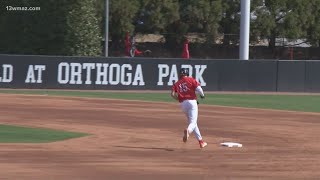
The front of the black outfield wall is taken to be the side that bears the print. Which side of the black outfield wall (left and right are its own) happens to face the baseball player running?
front

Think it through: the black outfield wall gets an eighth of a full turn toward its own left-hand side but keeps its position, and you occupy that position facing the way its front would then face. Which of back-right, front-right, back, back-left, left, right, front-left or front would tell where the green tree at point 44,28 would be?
back

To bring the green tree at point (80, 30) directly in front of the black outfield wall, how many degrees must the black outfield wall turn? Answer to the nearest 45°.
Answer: approximately 135° to its right

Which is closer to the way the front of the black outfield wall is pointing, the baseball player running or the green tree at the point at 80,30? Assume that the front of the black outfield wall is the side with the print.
the baseball player running

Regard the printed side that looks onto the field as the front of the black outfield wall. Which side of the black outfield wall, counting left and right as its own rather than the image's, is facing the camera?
front
